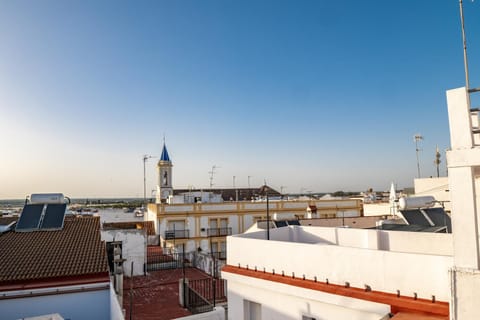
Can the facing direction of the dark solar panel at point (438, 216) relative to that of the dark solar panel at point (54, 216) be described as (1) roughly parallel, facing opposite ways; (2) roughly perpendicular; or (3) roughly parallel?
roughly parallel

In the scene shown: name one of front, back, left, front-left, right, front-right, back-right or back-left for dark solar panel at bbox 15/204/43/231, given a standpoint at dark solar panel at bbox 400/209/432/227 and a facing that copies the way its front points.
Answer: back-right

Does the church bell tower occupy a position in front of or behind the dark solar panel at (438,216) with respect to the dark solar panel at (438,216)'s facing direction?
behind

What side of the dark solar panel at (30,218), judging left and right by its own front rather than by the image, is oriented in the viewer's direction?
front

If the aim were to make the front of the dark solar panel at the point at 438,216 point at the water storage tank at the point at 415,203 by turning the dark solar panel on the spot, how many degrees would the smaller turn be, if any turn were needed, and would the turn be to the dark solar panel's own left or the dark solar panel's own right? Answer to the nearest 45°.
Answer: approximately 135° to the dark solar panel's own right

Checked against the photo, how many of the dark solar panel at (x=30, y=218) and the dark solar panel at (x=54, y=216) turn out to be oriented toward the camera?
2

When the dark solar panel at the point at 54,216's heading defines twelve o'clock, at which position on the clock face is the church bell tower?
The church bell tower is roughly at 7 o'clock from the dark solar panel.

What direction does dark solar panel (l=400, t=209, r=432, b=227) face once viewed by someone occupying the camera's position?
facing the viewer and to the right of the viewer

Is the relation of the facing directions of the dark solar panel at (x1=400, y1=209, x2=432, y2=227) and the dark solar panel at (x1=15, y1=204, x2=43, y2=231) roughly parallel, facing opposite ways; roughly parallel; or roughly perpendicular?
roughly parallel

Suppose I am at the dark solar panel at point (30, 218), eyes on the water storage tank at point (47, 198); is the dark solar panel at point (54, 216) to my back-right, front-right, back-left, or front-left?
front-right

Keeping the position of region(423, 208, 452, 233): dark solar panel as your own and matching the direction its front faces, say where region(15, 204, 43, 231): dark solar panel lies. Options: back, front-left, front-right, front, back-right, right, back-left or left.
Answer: back-right

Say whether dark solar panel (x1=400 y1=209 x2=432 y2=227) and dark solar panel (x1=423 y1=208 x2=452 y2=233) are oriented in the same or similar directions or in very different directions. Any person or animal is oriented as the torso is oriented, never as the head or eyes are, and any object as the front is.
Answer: same or similar directions

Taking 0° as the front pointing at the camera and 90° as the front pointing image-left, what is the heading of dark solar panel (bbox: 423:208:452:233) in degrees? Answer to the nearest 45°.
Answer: approximately 315°

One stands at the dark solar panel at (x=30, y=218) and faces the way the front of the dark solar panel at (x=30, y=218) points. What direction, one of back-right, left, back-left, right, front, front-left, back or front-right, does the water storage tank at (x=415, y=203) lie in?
front-left

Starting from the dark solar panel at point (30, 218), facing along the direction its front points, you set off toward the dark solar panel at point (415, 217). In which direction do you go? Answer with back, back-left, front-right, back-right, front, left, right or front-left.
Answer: front-left
